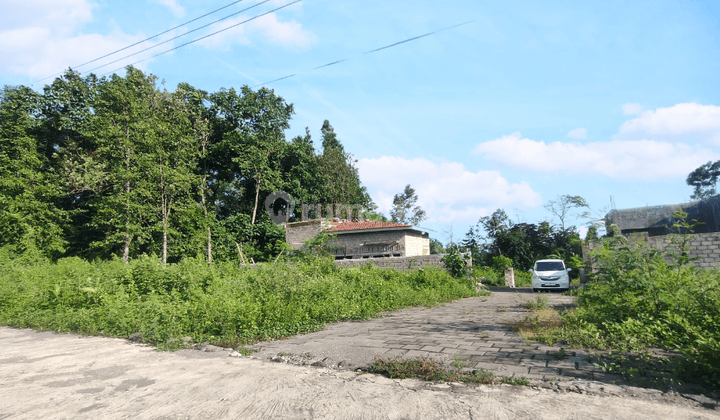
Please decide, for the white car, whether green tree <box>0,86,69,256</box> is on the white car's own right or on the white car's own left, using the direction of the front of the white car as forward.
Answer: on the white car's own right

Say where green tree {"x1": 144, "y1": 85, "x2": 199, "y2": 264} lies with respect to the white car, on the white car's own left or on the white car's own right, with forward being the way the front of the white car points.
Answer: on the white car's own right

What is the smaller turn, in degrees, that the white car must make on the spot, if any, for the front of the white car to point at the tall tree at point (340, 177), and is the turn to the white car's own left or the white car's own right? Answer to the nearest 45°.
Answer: approximately 135° to the white car's own right

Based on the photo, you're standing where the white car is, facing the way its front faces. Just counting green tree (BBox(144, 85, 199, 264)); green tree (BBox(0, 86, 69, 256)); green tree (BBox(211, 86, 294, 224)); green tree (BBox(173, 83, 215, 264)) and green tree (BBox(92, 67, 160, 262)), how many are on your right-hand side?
5

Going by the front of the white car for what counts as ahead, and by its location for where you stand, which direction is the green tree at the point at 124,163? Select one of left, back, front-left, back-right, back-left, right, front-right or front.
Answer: right

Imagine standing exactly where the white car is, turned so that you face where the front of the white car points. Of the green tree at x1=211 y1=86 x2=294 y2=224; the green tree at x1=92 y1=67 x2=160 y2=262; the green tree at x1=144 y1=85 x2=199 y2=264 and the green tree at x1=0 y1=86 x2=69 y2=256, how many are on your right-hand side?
4

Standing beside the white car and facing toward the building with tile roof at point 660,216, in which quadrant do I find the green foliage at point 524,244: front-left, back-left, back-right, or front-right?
front-left

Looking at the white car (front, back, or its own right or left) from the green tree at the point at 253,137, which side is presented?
right

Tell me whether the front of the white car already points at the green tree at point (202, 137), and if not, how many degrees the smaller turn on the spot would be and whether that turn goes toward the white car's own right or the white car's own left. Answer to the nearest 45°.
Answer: approximately 90° to the white car's own right

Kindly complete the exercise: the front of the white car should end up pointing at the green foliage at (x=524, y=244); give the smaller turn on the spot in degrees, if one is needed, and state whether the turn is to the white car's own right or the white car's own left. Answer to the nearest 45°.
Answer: approximately 180°

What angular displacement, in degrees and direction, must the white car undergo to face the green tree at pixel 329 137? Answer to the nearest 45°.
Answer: approximately 135° to its right

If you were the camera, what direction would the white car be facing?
facing the viewer
